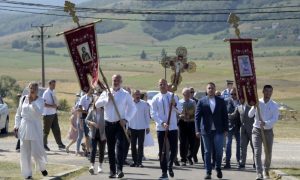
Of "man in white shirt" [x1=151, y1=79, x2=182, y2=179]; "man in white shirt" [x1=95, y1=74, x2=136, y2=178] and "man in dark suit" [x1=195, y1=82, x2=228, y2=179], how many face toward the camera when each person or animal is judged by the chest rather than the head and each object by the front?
3

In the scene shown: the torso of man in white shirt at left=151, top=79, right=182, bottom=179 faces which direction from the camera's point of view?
toward the camera

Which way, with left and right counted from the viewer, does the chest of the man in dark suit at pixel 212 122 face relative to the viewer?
facing the viewer

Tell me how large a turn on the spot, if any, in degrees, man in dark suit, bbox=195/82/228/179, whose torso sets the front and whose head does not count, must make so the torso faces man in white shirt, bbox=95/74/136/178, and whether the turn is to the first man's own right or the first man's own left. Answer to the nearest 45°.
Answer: approximately 90° to the first man's own right

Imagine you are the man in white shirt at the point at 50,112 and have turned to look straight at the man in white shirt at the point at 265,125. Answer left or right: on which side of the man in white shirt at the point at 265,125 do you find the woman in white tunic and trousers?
right

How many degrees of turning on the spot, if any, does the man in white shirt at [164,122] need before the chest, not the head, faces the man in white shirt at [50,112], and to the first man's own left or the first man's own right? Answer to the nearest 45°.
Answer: approximately 135° to the first man's own right

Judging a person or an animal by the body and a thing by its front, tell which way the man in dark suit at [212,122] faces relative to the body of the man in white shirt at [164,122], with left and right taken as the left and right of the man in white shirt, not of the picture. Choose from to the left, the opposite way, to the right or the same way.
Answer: the same way

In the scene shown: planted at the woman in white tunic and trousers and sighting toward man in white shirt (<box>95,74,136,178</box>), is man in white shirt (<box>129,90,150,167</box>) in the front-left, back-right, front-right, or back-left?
front-left

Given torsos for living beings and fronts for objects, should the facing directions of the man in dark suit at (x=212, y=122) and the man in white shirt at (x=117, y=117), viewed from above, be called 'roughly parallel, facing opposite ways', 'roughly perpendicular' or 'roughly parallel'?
roughly parallel

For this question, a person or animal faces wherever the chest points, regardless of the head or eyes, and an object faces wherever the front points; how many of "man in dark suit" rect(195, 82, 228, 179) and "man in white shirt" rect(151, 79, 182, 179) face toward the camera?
2

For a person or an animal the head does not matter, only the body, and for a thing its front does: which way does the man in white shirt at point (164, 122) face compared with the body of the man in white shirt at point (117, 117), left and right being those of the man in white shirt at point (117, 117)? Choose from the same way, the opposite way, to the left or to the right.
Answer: the same way

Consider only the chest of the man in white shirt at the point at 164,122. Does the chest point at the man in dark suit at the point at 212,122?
no
